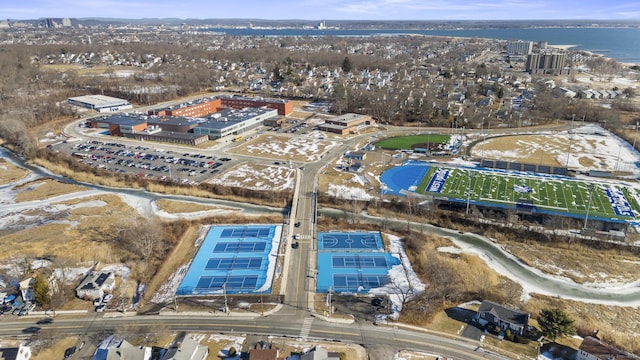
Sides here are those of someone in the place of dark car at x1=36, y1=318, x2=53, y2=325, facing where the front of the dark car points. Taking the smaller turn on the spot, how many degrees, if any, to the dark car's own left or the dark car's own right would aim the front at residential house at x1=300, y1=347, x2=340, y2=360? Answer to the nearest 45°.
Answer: approximately 135° to the dark car's own left

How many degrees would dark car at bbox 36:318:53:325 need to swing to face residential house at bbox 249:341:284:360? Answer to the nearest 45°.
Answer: approximately 135° to its left

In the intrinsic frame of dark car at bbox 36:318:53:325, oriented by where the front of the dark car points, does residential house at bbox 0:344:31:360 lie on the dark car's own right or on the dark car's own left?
on the dark car's own left

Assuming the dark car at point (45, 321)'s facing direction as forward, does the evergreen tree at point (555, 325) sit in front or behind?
behind

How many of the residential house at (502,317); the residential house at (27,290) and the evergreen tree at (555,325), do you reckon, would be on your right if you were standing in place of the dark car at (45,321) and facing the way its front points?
1

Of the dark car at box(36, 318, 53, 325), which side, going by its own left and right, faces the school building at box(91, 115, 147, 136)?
right

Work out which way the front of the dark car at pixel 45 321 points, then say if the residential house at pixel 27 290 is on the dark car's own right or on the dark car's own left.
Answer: on the dark car's own right

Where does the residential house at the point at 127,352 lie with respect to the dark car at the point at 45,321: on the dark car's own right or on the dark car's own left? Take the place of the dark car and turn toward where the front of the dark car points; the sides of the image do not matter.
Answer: on the dark car's own left
